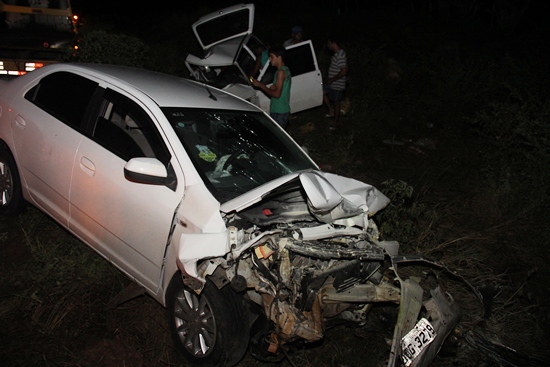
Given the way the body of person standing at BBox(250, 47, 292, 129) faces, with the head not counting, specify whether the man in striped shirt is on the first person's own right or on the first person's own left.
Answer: on the first person's own right

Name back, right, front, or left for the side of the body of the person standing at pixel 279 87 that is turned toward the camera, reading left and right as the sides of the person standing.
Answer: left

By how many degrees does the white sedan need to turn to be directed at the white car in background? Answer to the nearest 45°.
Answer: approximately 135° to its left

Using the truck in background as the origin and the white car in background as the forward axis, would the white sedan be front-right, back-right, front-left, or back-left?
front-right

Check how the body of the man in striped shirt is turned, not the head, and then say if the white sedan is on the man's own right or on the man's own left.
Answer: on the man's own left

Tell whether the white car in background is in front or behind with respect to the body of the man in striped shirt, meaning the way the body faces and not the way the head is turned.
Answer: in front

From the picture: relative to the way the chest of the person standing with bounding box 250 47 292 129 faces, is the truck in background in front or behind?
in front

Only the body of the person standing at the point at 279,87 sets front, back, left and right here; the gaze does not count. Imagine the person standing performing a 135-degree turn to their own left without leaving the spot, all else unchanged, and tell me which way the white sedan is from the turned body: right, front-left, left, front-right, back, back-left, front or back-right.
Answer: front-right

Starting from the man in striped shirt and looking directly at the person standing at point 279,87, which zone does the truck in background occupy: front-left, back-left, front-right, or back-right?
front-right

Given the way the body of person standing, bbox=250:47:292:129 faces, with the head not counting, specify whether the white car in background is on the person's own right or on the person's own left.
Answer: on the person's own right

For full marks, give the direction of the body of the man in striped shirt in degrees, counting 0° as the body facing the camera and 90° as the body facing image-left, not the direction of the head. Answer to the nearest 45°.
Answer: approximately 90°

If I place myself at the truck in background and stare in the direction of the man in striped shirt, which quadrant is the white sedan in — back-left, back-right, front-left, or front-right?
front-right

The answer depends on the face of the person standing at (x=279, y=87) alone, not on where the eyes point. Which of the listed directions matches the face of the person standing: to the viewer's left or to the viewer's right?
to the viewer's left
